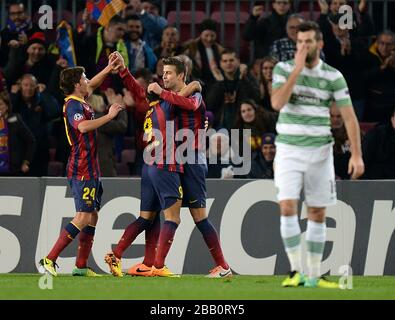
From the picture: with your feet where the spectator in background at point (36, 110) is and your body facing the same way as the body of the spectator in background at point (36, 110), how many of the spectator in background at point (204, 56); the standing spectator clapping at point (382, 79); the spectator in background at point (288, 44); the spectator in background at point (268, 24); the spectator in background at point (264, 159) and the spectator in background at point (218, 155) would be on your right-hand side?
0

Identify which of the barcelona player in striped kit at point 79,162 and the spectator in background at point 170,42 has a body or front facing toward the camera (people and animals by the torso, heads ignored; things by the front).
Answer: the spectator in background

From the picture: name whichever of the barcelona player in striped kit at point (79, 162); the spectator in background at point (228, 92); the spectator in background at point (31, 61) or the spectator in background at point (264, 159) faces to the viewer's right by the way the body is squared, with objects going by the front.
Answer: the barcelona player in striped kit

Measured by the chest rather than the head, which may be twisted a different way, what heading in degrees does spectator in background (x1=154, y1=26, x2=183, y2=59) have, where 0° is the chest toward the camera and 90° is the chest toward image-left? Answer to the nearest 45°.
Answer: approximately 0°

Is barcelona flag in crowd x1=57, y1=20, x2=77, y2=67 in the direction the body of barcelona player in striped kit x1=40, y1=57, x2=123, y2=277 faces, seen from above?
no

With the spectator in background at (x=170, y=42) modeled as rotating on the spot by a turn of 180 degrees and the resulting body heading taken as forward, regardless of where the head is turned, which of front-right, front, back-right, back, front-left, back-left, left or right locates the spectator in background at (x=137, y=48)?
left

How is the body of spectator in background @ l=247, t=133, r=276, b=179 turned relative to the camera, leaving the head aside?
toward the camera

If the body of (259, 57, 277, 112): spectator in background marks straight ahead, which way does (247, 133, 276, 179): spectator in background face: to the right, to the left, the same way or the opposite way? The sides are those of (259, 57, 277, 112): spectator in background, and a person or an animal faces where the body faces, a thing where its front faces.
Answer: the same way

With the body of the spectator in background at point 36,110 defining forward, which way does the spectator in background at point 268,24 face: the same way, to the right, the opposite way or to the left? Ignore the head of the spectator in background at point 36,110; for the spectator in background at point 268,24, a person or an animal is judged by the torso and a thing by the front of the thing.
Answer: the same way

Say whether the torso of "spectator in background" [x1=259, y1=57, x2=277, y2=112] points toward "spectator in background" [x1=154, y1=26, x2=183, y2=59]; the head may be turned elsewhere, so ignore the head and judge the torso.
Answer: no

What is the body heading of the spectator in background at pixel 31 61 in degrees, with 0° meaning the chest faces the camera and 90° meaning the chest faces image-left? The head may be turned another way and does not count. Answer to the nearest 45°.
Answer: approximately 0°

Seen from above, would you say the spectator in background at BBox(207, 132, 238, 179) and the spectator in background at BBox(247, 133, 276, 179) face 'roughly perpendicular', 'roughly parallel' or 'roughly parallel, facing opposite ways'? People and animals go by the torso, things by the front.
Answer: roughly parallel

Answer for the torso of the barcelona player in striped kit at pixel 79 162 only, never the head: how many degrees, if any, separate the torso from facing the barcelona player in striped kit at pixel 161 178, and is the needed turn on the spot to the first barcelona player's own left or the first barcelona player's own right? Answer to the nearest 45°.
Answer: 0° — they already face them

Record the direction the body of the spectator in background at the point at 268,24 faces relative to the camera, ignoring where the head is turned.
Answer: toward the camera

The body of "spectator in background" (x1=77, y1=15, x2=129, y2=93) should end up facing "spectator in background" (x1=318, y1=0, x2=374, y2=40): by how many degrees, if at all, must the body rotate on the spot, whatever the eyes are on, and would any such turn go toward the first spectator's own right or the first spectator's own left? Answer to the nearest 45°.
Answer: approximately 45° to the first spectator's own left

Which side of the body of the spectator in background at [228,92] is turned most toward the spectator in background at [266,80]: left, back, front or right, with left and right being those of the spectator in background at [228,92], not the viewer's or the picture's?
left

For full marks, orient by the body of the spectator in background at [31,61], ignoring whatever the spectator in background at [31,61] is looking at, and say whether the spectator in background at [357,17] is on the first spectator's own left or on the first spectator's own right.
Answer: on the first spectator's own left

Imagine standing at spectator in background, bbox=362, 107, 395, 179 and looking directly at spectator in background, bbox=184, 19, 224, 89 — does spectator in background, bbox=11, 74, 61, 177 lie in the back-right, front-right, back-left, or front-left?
front-left

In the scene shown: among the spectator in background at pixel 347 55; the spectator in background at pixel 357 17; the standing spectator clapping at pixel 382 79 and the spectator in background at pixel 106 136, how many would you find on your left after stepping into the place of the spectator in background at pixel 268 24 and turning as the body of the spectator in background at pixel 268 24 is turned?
3
